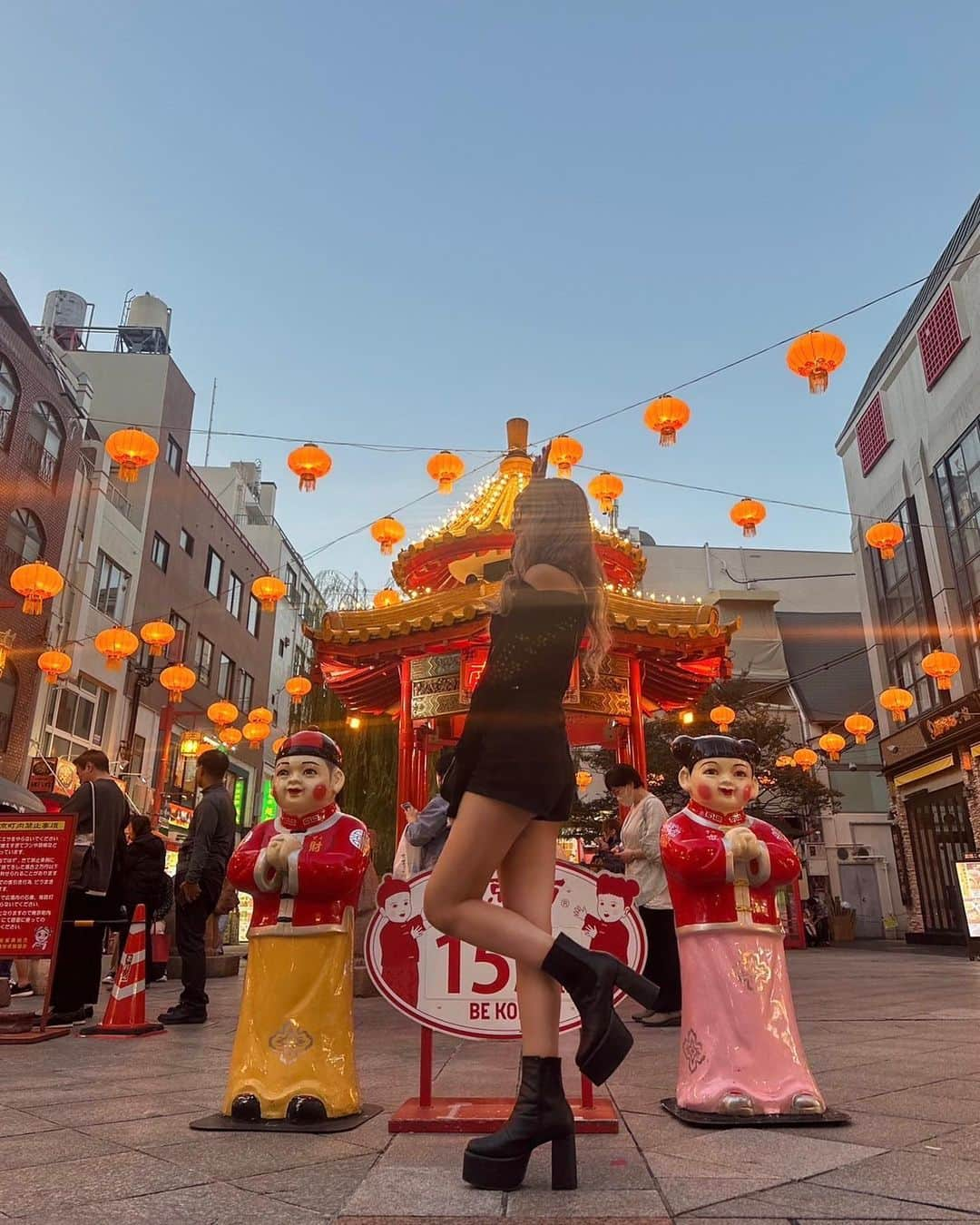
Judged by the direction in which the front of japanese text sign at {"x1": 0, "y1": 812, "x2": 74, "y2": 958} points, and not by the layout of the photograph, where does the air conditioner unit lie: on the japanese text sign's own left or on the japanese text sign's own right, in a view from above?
on the japanese text sign's own left

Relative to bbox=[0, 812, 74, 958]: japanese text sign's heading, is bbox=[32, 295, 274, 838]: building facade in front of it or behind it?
behind

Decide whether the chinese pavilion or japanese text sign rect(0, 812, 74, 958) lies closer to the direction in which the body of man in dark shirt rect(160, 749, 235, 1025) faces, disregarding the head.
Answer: the japanese text sign

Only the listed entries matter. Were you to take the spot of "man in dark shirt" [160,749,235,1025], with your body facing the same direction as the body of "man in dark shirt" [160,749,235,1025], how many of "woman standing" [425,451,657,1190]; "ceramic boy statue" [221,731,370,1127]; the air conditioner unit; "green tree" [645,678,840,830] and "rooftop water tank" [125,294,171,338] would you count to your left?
2

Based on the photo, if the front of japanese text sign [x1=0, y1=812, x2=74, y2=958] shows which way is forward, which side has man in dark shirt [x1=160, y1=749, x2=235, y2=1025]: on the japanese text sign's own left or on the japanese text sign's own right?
on the japanese text sign's own left

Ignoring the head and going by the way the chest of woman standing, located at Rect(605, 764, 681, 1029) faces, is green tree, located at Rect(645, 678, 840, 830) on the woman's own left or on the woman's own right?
on the woman's own right

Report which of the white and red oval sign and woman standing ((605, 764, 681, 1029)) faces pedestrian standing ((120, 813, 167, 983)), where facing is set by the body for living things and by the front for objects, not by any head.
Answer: the woman standing

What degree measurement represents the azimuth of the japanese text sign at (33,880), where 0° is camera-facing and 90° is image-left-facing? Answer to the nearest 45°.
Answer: approximately 0°

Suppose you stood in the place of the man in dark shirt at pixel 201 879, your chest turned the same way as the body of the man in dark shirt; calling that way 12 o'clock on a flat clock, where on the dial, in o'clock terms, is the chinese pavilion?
The chinese pavilion is roughly at 5 o'clock from the man in dark shirt.

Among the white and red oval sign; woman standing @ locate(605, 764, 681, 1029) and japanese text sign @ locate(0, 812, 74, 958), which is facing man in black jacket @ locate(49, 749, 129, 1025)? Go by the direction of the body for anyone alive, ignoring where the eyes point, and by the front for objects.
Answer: the woman standing

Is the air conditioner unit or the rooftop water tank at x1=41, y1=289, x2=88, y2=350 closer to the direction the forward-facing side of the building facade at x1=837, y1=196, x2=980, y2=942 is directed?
the rooftop water tank

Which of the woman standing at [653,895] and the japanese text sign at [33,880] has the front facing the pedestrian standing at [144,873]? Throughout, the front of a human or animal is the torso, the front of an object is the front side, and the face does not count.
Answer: the woman standing

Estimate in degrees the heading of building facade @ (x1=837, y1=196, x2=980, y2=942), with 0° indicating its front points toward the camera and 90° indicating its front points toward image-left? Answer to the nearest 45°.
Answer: approximately 45°
